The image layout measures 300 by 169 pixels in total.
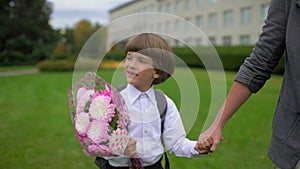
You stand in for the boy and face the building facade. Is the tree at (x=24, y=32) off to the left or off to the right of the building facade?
left

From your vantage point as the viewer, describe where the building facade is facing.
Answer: facing the viewer and to the left of the viewer

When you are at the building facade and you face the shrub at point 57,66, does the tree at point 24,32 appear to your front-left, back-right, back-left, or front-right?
front-right

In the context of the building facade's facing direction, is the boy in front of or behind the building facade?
in front

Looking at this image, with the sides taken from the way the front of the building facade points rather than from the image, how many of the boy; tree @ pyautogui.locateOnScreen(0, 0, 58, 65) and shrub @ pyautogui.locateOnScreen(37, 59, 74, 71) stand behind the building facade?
0

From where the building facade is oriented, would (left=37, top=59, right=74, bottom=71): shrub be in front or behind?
in front
